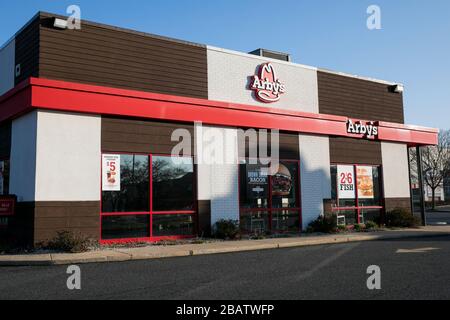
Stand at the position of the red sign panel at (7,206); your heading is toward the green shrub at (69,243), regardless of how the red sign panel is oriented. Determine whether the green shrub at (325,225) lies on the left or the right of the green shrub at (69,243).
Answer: left

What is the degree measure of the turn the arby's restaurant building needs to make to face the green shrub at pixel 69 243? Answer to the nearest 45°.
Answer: approximately 90° to its right

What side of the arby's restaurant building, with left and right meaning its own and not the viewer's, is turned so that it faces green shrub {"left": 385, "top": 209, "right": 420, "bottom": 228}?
left

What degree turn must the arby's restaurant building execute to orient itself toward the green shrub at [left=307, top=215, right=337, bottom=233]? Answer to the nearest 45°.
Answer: approximately 90° to its left

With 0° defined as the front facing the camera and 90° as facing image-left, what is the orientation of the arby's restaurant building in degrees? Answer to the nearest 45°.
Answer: approximately 315°
